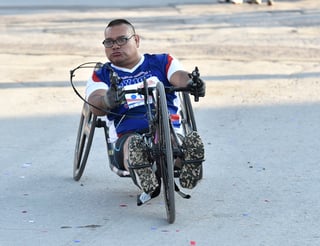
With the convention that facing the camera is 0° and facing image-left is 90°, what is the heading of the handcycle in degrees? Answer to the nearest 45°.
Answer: approximately 0°
